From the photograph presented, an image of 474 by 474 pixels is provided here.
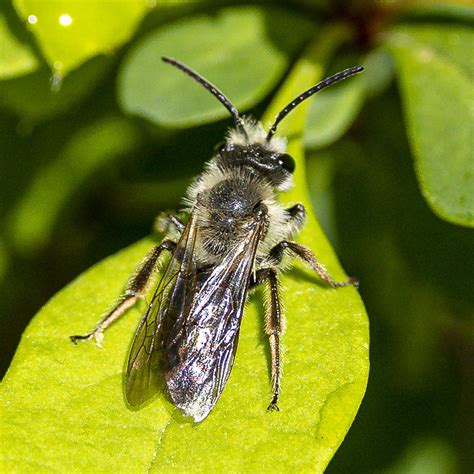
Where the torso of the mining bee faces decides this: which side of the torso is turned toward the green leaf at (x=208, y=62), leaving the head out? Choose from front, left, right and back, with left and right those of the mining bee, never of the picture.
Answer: front

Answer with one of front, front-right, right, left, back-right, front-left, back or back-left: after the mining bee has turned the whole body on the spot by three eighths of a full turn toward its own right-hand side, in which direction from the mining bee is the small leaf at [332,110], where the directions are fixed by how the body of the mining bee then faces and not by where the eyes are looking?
left

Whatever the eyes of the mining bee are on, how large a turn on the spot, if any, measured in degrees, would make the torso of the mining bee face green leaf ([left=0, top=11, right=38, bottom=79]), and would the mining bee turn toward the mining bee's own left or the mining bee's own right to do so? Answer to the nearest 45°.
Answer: approximately 45° to the mining bee's own left

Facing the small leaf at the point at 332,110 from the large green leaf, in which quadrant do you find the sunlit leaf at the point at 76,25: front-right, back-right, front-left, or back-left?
front-left

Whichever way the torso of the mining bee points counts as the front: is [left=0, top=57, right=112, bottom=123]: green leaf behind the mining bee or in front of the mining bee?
in front

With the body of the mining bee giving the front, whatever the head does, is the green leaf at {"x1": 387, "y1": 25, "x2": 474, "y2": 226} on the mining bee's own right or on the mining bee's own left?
on the mining bee's own right

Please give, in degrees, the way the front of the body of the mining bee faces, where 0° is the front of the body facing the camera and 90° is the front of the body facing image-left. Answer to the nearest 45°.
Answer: approximately 180°

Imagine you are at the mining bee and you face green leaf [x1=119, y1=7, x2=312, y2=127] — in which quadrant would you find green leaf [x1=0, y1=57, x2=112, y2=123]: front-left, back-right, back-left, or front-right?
front-left
